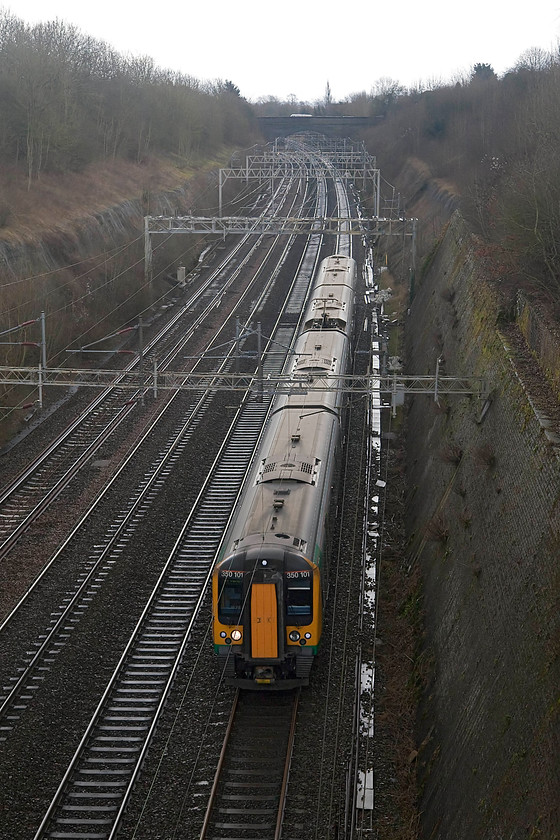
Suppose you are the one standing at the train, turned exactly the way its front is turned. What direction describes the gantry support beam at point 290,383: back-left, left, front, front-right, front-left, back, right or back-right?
back

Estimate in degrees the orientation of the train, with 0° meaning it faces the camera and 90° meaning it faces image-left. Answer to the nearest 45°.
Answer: approximately 0°
